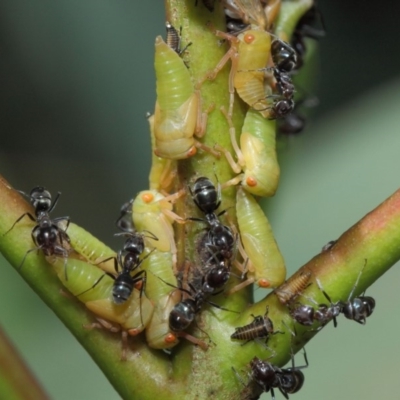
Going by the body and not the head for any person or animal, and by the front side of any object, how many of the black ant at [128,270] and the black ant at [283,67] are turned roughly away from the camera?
1

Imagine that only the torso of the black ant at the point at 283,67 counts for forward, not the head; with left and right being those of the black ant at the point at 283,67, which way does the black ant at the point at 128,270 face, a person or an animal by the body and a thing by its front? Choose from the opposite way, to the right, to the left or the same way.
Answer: the opposite way

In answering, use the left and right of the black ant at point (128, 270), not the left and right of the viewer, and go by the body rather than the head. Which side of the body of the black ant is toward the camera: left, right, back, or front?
back

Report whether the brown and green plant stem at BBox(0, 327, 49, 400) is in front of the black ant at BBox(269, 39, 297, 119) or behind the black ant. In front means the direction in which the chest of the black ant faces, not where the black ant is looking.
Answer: in front

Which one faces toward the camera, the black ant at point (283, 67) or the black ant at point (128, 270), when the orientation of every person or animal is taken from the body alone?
the black ant at point (283, 67)

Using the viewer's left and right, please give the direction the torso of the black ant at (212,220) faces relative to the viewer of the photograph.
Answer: facing the viewer
